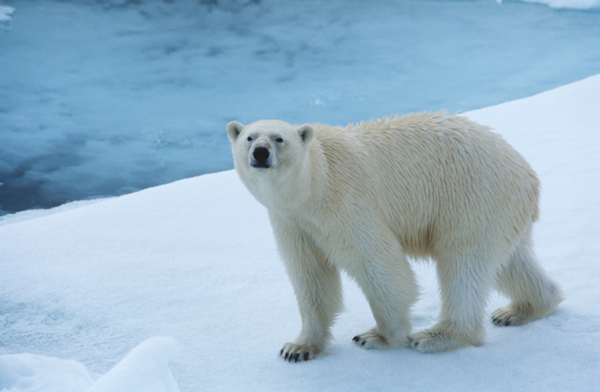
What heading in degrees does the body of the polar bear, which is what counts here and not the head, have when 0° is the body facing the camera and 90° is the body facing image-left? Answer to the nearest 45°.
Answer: approximately 45°

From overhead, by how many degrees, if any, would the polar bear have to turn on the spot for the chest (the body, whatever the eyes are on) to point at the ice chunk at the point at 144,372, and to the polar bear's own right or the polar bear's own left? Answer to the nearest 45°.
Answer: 0° — it already faces it

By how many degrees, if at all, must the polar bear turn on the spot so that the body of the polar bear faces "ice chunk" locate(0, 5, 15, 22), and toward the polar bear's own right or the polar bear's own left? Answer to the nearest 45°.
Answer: approximately 90° to the polar bear's own right

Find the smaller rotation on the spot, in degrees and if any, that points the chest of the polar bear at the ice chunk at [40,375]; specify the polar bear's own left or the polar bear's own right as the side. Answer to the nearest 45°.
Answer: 0° — it already faces it
